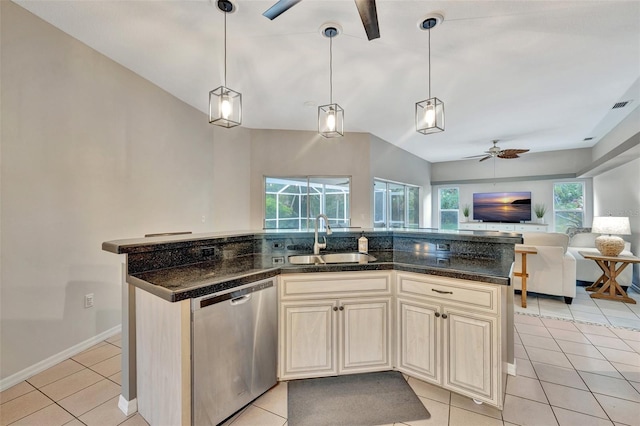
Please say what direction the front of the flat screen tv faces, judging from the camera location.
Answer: facing the viewer

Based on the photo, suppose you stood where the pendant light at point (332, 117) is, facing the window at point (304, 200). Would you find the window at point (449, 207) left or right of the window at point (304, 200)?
right

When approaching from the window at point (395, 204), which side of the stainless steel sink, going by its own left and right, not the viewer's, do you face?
back

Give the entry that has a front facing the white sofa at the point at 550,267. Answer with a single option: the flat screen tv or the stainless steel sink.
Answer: the flat screen tv

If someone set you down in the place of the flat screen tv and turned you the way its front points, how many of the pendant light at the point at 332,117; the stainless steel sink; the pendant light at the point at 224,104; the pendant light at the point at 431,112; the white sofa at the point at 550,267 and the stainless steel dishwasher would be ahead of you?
6

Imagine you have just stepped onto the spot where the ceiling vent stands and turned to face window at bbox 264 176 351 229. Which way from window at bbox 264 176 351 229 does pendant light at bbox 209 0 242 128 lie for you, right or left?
left

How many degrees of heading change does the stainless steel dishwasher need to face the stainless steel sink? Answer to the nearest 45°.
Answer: approximately 90° to its left

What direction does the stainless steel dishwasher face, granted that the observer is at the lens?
facing the viewer and to the right of the viewer

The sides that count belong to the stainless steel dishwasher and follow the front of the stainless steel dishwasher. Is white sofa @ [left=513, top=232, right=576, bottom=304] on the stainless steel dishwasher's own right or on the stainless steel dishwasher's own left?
on the stainless steel dishwasher's own left

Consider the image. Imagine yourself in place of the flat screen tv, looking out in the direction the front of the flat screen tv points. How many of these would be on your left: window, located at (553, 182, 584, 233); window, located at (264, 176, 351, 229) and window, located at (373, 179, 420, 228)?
1

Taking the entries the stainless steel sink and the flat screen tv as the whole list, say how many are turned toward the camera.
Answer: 2

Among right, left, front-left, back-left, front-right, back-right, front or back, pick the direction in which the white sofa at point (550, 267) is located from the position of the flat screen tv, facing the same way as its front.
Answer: front

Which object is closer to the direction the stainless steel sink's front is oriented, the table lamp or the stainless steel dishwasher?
the stainless steel dishwasher

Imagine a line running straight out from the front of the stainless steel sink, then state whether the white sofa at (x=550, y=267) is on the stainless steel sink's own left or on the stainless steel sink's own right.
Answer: on the stainless steel sink's own left
